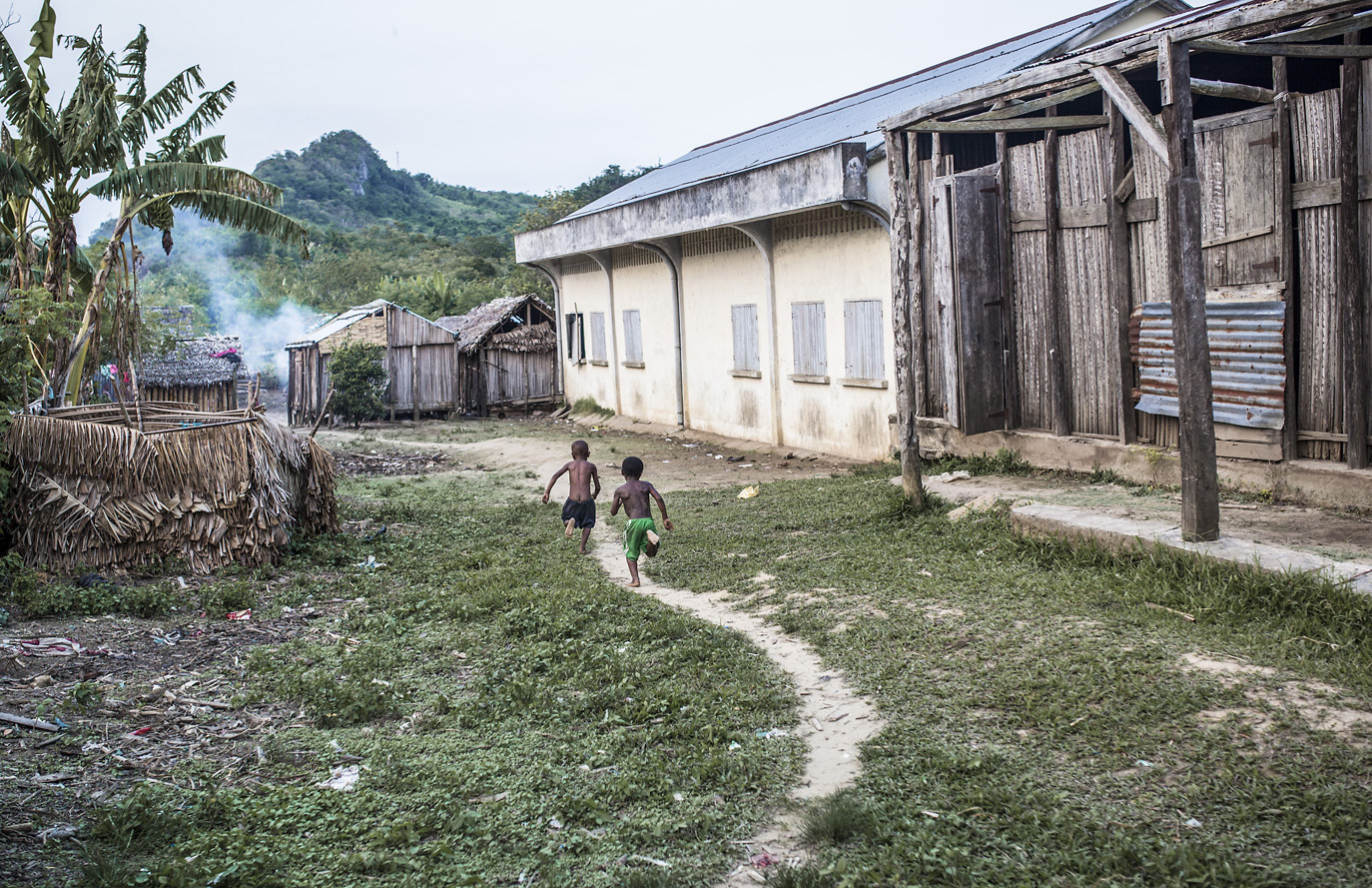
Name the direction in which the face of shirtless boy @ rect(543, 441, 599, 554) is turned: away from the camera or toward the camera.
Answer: away from the camera

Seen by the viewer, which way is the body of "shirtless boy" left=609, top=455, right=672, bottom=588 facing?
away from the camera

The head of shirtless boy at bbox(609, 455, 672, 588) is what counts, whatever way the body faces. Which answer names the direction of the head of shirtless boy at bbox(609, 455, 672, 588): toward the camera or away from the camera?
away from the camera

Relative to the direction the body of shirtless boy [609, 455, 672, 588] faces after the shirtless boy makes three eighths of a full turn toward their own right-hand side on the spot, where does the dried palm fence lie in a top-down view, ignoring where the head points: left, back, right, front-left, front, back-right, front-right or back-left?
back-right

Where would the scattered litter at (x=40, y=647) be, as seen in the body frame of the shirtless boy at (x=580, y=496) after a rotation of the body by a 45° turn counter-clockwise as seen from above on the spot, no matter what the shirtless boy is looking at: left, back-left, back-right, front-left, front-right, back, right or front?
left

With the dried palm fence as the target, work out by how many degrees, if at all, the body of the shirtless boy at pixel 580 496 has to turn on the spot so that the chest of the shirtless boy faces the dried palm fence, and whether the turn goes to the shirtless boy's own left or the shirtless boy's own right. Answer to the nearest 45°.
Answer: approximately 90° to the shirtless boy's own left

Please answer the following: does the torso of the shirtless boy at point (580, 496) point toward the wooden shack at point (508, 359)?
yes

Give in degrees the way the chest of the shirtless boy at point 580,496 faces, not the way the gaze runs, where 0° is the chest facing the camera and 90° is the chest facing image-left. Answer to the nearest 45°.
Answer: approximately 180°

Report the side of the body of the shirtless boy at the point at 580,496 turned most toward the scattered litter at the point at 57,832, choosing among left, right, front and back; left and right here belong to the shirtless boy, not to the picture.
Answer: back

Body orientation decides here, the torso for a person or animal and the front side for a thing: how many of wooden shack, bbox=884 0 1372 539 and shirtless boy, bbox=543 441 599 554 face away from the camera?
1

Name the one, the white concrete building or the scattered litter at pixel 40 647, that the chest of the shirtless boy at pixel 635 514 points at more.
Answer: the white concrete building
